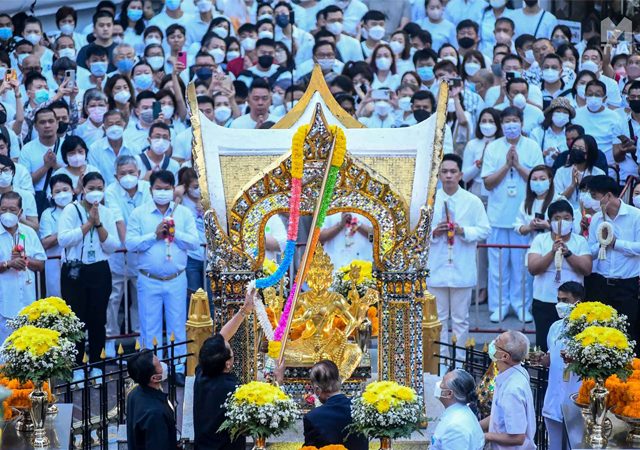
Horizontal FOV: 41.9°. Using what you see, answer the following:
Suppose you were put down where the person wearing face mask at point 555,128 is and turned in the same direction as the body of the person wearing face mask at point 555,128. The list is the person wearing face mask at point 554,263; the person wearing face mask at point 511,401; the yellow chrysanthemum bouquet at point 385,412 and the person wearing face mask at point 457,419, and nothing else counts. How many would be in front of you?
4

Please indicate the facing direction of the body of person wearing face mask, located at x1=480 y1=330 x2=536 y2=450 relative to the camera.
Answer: to the viewer's left

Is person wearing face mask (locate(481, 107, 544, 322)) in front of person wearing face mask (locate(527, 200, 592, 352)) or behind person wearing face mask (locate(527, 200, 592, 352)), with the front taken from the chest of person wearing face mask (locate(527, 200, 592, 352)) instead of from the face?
behind

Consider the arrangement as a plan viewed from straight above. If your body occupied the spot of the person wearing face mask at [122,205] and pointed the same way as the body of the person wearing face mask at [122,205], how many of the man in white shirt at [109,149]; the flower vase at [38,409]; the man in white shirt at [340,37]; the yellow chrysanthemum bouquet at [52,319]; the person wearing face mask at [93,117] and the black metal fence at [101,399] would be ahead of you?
3

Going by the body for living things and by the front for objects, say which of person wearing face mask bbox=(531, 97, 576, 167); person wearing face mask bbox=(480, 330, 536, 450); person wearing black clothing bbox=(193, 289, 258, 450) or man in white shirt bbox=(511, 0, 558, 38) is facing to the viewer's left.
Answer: person wearing face mask bbox=(480, 330, 536, 450)

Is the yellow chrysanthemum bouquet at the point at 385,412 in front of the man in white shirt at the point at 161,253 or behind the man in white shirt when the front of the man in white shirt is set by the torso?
in front

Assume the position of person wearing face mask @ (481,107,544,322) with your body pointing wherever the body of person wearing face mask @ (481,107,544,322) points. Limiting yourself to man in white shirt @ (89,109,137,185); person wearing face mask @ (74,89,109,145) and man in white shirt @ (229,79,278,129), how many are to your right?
3

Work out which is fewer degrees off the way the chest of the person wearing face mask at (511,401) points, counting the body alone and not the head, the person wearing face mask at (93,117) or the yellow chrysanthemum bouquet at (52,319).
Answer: the yellow chrysanthemum bouquet

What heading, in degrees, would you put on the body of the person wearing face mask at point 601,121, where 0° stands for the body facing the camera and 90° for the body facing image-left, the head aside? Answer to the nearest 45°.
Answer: approximately 0°

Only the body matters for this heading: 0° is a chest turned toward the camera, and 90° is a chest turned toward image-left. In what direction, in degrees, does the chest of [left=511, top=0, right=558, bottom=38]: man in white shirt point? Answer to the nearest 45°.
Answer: approximately 0°

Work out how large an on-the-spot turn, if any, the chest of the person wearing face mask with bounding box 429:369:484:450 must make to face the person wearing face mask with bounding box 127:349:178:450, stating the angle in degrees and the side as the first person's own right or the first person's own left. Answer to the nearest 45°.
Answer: approximately 45° to the first person's own left

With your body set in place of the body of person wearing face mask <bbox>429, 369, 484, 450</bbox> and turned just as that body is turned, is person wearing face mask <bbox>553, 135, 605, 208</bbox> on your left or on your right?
on your right

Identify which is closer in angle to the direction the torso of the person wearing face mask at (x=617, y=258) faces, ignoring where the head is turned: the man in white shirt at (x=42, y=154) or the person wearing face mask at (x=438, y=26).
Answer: the man in white shirt

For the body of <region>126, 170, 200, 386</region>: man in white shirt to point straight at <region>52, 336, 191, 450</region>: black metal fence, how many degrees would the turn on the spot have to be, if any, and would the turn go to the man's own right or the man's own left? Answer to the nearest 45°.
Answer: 0° — they already face it
